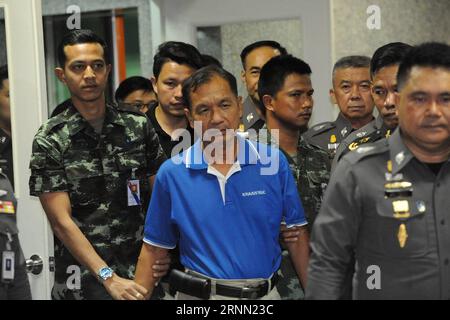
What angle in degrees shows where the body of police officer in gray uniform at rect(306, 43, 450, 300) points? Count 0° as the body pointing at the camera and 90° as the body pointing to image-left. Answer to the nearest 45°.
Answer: approximately 0°

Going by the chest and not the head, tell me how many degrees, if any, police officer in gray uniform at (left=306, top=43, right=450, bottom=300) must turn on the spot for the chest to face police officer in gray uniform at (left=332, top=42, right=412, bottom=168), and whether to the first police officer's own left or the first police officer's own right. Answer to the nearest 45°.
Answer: approximately 180°

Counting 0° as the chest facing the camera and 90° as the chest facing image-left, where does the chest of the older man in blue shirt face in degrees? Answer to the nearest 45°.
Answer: approximately 0°

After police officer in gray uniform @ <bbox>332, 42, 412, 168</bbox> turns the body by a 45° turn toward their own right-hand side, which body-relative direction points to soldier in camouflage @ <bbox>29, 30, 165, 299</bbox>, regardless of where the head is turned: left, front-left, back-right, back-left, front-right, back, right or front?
front-right

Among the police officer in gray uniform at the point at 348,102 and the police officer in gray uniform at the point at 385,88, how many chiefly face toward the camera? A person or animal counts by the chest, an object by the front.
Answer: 2

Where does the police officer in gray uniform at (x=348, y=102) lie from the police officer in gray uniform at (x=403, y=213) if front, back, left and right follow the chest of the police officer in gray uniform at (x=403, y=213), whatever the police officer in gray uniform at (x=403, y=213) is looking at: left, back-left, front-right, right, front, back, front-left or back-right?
back
